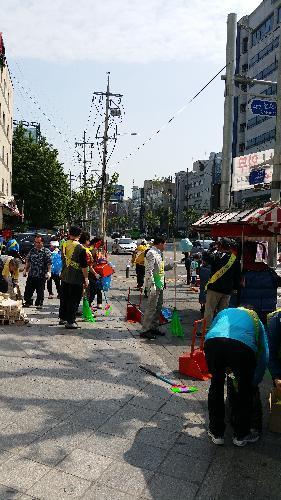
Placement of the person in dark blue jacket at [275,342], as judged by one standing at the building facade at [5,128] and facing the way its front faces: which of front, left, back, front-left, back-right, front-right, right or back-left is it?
right

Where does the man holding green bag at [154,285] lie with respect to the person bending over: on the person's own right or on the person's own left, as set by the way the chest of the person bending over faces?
on the person's own left

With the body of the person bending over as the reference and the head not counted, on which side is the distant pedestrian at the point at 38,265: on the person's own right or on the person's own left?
on the person's own left

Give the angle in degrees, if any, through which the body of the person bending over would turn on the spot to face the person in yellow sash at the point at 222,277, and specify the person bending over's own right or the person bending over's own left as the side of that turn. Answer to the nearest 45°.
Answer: approximately 45° to the person bending over's own left

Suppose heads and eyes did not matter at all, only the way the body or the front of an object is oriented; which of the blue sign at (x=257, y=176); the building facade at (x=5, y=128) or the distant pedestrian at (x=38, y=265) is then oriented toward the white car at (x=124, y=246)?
the building facade

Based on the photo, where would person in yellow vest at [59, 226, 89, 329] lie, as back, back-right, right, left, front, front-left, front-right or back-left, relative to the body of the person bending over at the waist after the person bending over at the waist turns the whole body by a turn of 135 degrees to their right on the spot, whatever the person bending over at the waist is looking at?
back-right

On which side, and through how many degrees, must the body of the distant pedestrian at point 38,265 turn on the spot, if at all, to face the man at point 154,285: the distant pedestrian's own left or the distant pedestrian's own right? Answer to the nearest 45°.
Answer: approximately 45° to the distant pedestrian's own left

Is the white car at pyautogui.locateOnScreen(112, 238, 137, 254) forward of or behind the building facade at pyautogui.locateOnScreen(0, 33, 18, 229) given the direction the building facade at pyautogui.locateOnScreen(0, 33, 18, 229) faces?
forward

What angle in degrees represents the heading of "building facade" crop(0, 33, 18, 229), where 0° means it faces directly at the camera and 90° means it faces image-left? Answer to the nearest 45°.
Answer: approximately 270°

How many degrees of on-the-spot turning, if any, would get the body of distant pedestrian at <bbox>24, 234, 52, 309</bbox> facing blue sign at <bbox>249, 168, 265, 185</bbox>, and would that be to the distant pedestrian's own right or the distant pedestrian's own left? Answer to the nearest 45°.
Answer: approximately 90° to the distant pedestrian's own left
